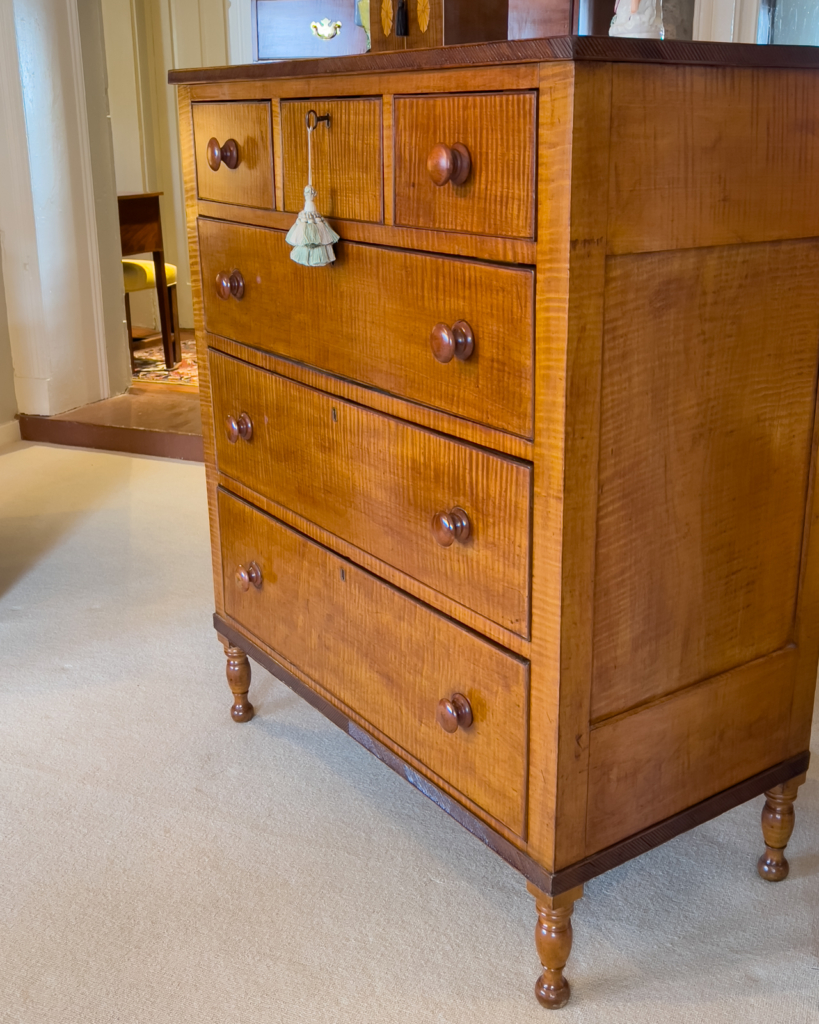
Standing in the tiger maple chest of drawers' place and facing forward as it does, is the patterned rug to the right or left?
on its right

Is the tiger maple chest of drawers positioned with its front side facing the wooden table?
no

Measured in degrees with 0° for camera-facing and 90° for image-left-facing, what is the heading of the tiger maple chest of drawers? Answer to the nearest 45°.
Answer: approximately 45°
